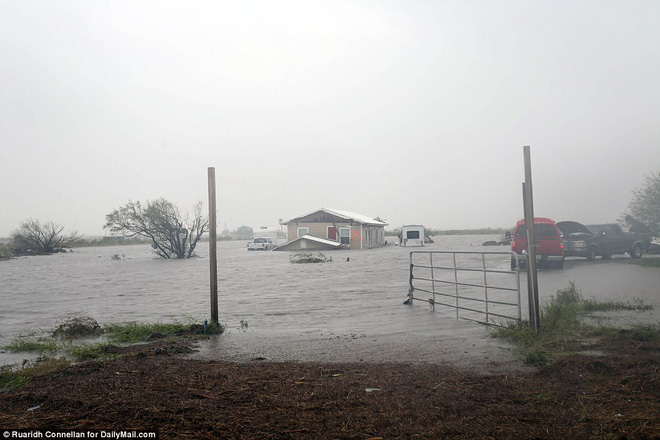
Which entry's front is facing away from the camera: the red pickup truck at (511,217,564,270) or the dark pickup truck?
the red pickup truck

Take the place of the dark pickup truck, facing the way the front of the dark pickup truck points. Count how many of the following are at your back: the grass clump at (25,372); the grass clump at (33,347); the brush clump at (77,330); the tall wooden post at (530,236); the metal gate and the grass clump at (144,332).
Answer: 0

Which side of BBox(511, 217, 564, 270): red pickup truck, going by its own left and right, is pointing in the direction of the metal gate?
back

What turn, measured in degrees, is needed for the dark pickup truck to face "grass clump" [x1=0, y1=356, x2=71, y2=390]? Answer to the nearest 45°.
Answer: approximately 45° to its left

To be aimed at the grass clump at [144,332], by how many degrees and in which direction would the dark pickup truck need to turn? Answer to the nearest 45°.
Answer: approximately 45° to its left

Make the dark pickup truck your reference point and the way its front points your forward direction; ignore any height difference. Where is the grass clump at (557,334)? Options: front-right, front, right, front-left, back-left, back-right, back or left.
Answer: front-left

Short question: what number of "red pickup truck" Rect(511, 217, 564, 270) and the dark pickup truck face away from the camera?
1

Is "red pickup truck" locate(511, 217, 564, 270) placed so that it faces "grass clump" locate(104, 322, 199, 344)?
no

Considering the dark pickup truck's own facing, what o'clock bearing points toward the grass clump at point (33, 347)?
The grass clump is roughly at 11 o'clock from the dark pickup truck.

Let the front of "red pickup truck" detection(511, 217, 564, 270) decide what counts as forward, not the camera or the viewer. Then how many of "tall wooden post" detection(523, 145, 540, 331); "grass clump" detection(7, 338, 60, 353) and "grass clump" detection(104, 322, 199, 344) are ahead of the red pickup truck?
0

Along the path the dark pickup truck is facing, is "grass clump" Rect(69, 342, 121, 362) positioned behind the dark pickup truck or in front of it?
in front

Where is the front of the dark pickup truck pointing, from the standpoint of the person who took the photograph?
facing the viewer and to the left of the viewer

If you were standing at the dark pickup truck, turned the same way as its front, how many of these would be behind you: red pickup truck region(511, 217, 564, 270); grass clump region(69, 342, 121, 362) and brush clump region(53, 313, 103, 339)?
0
